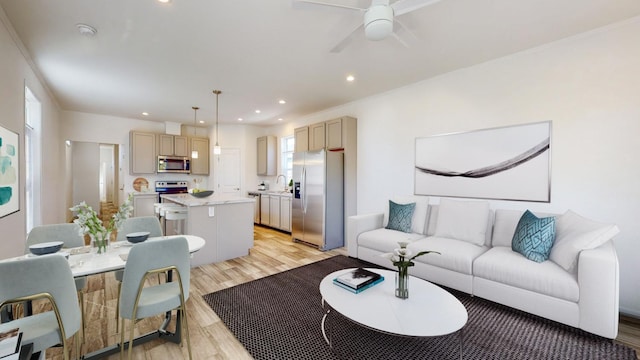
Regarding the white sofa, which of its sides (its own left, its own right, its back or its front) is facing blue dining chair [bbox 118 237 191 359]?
front

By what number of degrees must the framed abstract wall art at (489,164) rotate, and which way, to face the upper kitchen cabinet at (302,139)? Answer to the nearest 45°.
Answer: approximately 45° to its right

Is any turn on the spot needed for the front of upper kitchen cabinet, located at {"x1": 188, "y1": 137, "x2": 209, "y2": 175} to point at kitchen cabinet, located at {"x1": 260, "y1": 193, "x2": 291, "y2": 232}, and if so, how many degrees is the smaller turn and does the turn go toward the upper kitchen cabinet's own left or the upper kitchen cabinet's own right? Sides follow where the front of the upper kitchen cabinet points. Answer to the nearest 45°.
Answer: approximately 45° to the upper kitchen cabinet's own left

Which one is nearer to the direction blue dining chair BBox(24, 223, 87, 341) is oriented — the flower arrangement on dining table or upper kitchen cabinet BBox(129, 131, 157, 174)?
the flower arrangement on dining table

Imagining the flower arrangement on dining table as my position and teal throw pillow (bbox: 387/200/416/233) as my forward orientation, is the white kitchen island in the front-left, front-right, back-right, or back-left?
front-left

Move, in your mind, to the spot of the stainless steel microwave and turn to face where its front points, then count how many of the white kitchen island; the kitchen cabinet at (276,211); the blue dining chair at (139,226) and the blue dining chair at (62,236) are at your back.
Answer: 0

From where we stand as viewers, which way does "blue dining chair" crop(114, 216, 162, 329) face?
facing the viewer

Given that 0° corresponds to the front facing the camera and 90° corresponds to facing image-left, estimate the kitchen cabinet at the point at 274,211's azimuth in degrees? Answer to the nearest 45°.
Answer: approximately 45°

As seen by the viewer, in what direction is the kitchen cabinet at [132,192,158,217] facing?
toward the camera

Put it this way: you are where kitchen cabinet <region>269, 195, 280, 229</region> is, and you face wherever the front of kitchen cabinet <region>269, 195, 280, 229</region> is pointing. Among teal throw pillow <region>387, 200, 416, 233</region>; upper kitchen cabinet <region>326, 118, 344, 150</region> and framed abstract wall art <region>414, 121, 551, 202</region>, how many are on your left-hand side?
3

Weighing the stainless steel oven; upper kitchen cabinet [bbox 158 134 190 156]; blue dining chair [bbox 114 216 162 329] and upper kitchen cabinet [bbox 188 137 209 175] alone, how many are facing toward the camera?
4

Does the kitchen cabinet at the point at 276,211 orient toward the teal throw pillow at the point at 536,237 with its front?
no

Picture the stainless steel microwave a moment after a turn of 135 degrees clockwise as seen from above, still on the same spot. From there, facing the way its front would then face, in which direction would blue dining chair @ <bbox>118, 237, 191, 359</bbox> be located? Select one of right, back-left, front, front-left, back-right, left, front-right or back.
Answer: back-left

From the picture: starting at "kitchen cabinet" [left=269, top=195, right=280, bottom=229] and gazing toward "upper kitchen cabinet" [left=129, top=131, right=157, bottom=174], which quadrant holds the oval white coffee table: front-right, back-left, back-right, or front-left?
back-left

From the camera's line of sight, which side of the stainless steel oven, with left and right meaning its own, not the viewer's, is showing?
front
